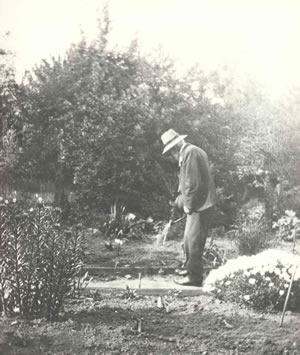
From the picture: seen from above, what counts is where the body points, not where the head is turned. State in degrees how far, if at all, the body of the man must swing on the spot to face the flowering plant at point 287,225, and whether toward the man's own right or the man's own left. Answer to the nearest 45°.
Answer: approximately 135° to the man's own right

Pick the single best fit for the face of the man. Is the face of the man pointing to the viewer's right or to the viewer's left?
to the viewer's left

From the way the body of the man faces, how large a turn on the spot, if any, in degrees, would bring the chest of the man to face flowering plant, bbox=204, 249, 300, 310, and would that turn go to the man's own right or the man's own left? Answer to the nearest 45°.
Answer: approximately 135° to the man's own left

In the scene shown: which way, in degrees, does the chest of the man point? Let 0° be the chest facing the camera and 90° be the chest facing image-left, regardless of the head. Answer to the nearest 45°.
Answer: approximately 90°

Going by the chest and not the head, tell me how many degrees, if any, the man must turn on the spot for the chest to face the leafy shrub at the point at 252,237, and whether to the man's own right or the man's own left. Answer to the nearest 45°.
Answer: approximately 135° to the man's own right

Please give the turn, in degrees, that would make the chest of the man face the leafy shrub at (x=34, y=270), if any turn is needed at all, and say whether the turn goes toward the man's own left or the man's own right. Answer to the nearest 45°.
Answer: approximately 45° to the man's own left
